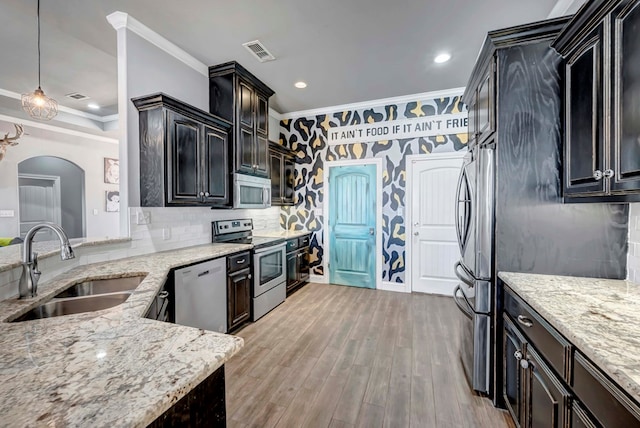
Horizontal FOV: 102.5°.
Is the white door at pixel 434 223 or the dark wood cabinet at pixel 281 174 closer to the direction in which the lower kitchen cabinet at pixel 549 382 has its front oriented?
the dark wood cabinet

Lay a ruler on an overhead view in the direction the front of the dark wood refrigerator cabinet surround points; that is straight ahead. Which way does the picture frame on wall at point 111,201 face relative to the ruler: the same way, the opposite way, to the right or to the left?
the opposite way

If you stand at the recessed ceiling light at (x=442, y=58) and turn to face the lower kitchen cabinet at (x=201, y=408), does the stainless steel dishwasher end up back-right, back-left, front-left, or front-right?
front-right

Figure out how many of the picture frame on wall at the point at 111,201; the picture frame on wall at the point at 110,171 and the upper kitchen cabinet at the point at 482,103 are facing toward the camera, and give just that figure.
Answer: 2

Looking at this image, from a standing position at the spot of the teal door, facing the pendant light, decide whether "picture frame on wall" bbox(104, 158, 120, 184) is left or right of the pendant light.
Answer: right

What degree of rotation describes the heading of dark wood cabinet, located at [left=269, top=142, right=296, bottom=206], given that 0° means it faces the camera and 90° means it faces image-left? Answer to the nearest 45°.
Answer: approximately 315°

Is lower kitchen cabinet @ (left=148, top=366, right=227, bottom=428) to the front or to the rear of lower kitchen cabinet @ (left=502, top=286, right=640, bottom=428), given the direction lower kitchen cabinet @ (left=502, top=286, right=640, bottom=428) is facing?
to the front

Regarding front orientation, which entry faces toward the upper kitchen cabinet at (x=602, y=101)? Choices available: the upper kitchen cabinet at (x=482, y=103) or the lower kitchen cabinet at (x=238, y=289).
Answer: the lower kitchen cabinet

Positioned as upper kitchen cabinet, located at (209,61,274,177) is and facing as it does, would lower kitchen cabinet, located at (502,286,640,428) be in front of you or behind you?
in front

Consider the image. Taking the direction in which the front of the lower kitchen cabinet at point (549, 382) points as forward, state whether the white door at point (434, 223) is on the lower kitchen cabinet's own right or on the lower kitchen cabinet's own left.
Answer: on the lower kitchen cabinet's own right

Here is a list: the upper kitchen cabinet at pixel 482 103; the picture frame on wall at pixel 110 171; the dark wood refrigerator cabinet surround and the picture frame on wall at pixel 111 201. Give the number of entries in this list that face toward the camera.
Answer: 2

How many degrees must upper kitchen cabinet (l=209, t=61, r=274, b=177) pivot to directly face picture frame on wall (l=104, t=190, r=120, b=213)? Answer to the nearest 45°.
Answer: approximately 180°

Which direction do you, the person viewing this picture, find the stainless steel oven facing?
facing the viewer and to the right of the viewer

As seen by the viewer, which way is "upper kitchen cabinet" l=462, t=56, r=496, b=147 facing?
to the viewer's left

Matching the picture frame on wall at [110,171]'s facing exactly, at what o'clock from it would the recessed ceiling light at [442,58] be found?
The recessed ceiling light is roughly at 11 o'clock from the picture frame on wall.

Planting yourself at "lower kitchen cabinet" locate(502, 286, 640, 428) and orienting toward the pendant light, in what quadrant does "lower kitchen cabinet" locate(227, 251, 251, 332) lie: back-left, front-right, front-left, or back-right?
front-right

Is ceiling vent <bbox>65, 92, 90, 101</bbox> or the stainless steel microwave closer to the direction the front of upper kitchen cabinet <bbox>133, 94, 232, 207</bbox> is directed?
the stainless steel microwave
